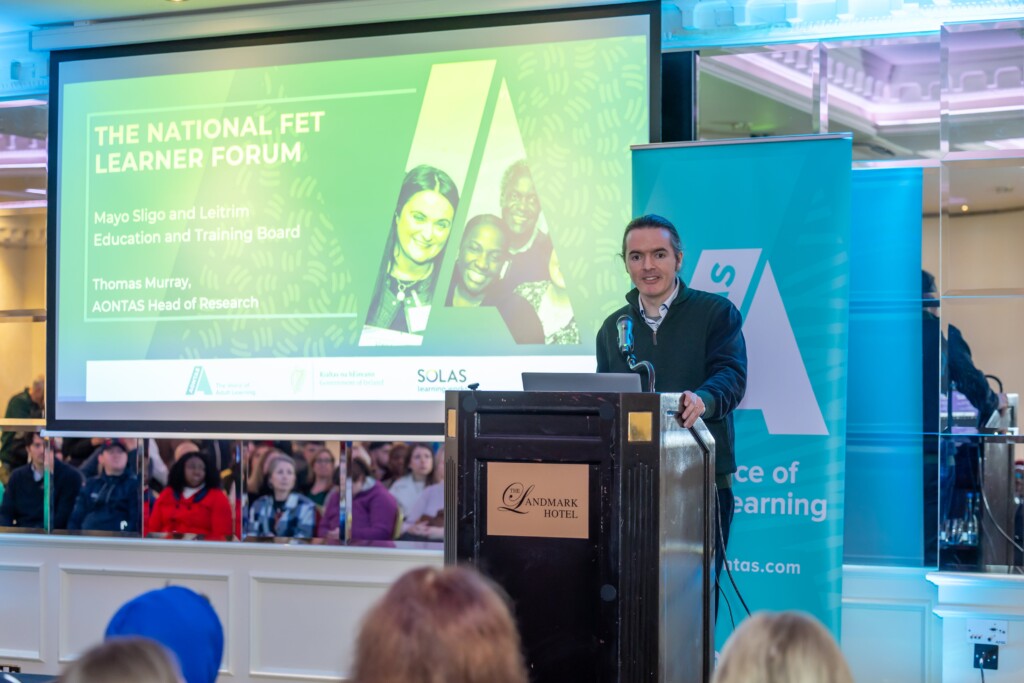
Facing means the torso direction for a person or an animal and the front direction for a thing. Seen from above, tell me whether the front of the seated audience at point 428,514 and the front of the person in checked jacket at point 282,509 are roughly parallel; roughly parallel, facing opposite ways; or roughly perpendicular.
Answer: roughly parallel

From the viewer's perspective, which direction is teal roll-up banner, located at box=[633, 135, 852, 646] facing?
toward the camera

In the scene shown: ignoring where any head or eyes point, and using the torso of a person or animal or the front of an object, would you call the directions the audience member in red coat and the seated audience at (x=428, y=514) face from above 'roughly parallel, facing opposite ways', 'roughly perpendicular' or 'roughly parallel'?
roughly parallel

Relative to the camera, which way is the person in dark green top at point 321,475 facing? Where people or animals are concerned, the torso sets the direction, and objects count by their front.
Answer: toward the camera

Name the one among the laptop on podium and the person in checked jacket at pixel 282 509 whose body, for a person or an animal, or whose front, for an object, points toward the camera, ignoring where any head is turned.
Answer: the person in checked jacket

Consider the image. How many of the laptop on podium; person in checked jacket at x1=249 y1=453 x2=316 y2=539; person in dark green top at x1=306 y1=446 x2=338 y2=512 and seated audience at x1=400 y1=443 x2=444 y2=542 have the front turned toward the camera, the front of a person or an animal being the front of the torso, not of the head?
3

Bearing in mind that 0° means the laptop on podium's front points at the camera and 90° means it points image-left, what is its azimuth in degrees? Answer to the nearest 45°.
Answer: approximately 180°

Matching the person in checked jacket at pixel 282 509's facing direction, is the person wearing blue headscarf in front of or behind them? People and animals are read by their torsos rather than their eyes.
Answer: in front
